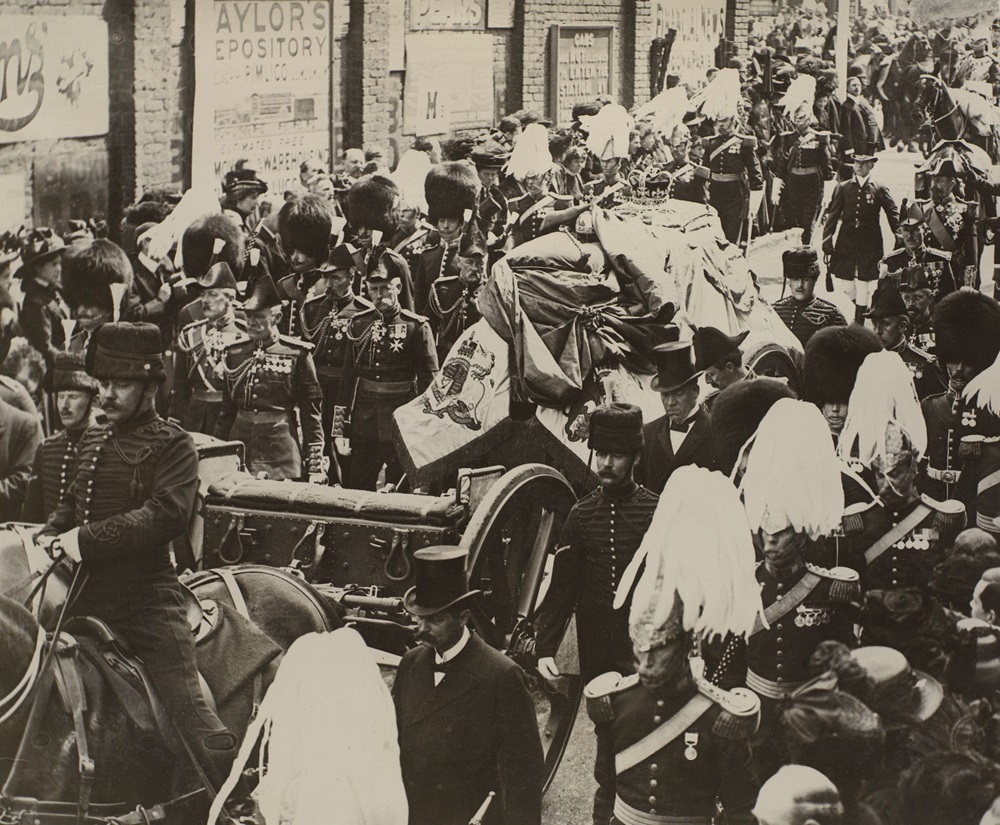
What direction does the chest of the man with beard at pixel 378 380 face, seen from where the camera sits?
toward the camera

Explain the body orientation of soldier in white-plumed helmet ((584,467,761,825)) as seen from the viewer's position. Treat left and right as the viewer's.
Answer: facing the viewer and to the left of the viewer

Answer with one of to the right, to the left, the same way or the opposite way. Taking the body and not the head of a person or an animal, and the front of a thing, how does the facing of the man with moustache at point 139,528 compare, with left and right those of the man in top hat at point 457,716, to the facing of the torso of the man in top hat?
the same way

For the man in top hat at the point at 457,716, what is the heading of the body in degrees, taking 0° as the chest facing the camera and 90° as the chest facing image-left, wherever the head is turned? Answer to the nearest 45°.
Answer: approximately 45°

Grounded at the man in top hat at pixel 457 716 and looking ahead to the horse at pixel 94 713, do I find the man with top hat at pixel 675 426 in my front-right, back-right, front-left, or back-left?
back-right

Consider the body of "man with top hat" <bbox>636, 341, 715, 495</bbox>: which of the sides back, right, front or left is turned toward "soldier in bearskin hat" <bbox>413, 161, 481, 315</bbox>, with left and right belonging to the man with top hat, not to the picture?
right

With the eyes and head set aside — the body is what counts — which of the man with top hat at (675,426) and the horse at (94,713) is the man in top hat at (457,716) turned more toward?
the horse

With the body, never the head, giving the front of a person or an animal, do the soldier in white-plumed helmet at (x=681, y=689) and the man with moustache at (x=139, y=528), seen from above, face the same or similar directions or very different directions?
same or similar directions

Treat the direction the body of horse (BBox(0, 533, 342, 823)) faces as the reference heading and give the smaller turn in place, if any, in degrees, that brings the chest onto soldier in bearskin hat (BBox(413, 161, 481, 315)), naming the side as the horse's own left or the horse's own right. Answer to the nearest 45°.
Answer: approximately 135° to the horse's own right

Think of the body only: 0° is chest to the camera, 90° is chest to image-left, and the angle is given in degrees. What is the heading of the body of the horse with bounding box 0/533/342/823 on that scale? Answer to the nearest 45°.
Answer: approximately 90°

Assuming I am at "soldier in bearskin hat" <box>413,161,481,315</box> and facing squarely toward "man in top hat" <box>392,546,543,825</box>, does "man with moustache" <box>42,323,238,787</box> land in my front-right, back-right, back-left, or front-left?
front-right

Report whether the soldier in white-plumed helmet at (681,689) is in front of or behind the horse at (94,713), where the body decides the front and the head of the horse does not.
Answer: behind

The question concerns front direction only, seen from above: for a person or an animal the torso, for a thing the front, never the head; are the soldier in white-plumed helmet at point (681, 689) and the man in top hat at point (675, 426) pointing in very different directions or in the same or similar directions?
same or similar directions

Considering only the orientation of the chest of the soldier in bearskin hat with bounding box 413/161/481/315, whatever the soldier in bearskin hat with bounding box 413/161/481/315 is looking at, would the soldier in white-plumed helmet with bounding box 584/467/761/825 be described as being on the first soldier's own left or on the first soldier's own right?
on the first soldier's own left

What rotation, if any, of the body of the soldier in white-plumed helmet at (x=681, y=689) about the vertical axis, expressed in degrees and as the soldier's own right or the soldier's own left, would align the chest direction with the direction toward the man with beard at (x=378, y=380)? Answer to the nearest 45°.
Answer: approximately 90° to the soldier's own right
